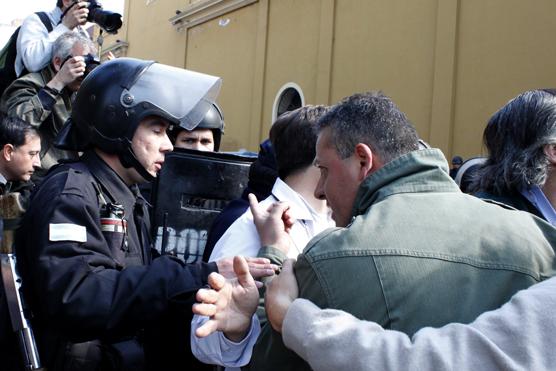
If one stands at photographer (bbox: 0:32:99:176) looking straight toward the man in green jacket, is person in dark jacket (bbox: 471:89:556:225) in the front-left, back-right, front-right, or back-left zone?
front-left

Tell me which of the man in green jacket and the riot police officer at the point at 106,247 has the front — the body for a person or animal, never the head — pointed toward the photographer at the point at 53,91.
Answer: the man in green jacket

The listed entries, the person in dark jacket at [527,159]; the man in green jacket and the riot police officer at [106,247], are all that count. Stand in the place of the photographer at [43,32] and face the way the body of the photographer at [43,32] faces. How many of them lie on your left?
0

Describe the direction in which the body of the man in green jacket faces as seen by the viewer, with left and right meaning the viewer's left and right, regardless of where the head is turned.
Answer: facing away from the viewer and to the left of the viewer

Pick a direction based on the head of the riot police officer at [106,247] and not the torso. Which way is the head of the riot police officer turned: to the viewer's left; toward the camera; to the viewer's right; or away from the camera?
to the viewer's right

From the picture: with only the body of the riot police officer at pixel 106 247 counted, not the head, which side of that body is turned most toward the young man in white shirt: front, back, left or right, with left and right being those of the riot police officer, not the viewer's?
front

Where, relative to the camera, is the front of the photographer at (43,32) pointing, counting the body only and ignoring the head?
to the viewer's right

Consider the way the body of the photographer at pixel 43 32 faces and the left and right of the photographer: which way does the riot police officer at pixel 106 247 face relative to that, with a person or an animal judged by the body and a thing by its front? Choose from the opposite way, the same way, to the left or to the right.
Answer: the same way

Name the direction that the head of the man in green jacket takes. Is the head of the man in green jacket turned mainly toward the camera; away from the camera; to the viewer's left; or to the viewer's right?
to the viewer's left

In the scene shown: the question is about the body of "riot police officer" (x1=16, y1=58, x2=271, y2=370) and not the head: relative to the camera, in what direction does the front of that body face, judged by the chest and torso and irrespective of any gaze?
to the viewer's right

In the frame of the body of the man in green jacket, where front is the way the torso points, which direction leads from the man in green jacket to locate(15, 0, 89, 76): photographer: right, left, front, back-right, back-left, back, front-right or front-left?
front

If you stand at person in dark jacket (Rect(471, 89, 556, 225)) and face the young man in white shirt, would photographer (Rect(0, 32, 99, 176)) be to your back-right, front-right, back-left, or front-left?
front-right

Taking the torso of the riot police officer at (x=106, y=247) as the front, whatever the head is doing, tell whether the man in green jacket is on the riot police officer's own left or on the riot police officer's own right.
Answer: on the riot police officer's own right

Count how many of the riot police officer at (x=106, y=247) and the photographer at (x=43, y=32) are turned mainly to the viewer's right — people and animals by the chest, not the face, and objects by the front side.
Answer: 2

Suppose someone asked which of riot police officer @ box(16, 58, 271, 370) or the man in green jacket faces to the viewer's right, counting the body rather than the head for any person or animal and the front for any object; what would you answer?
the riot police officer
